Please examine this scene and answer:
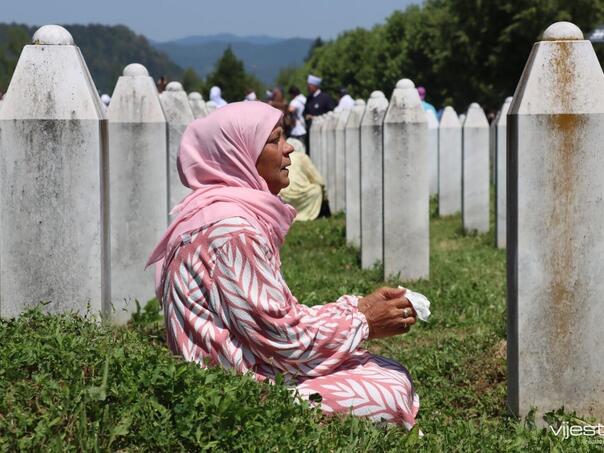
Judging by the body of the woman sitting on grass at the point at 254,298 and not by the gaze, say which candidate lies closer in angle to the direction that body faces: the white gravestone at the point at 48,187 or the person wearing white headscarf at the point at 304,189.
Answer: the person wearing white headscarf

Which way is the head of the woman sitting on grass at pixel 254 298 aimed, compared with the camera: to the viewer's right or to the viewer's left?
to the viewer's right

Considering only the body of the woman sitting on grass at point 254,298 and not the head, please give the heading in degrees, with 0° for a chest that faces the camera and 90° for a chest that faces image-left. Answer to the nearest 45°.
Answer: approximately 270°
